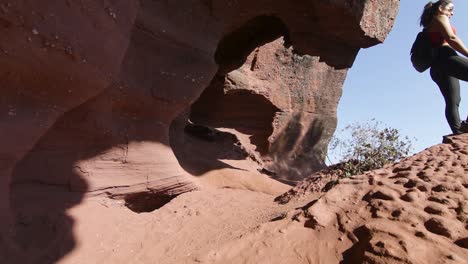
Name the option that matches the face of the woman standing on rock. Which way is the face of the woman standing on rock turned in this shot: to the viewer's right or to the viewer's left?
to the viewer's right

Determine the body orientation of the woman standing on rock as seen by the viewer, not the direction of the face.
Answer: to the viewer's right
